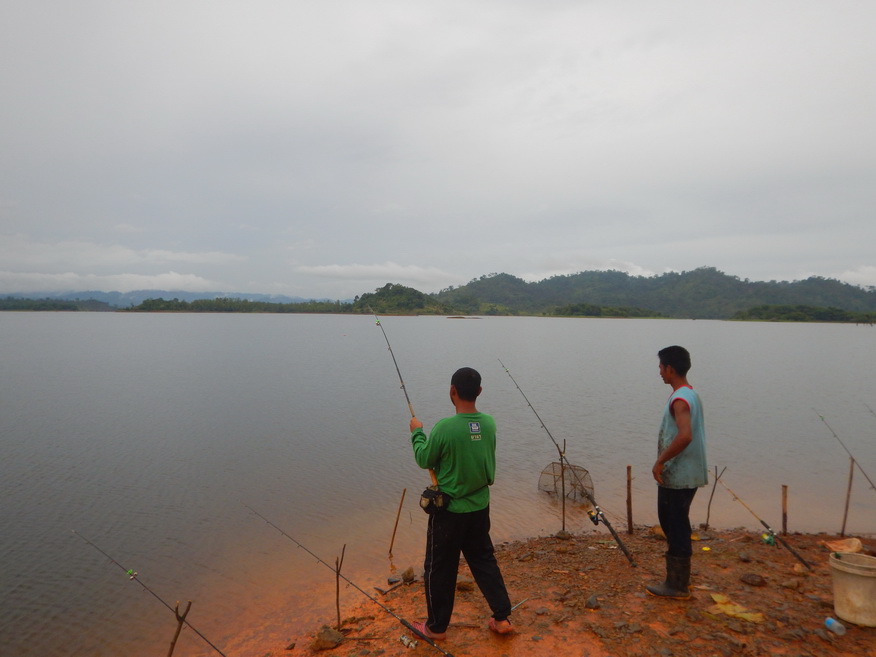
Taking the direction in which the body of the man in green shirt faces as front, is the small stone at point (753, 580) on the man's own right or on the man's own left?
on the man's own right

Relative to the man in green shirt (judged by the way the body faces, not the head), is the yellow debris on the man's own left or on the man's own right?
on the man's own right

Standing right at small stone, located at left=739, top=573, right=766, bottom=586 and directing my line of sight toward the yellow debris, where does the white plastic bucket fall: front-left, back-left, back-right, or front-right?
front-left

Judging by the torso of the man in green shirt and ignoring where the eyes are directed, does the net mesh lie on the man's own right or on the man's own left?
on the man's own right

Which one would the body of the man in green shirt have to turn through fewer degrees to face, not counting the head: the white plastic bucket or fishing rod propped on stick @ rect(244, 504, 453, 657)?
the fishing rod propped on stick

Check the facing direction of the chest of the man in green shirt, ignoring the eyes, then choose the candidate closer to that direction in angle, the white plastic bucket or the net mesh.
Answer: the net mesh

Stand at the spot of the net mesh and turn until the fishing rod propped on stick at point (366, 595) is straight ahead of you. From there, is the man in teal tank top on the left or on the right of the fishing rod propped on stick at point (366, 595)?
left

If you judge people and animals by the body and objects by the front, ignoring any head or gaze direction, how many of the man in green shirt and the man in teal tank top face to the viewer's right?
0

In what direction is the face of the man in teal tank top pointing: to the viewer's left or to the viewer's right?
to the viewer's left

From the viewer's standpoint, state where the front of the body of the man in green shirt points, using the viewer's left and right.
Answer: facing away from the viewer and to the left of the viewer

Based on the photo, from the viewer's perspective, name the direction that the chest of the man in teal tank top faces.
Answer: to the viewer's left

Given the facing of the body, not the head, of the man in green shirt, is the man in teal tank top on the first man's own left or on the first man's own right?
on the first man's own right

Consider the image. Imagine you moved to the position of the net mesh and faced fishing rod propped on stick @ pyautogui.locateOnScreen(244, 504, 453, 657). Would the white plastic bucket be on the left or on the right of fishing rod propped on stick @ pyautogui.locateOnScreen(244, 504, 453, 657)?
left

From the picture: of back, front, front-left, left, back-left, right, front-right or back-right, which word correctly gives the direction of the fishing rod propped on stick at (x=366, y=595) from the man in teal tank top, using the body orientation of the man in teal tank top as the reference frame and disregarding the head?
front

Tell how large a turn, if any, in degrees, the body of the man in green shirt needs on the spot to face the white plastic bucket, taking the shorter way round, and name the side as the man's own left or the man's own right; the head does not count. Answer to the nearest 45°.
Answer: approximately 135° to the man's own right
